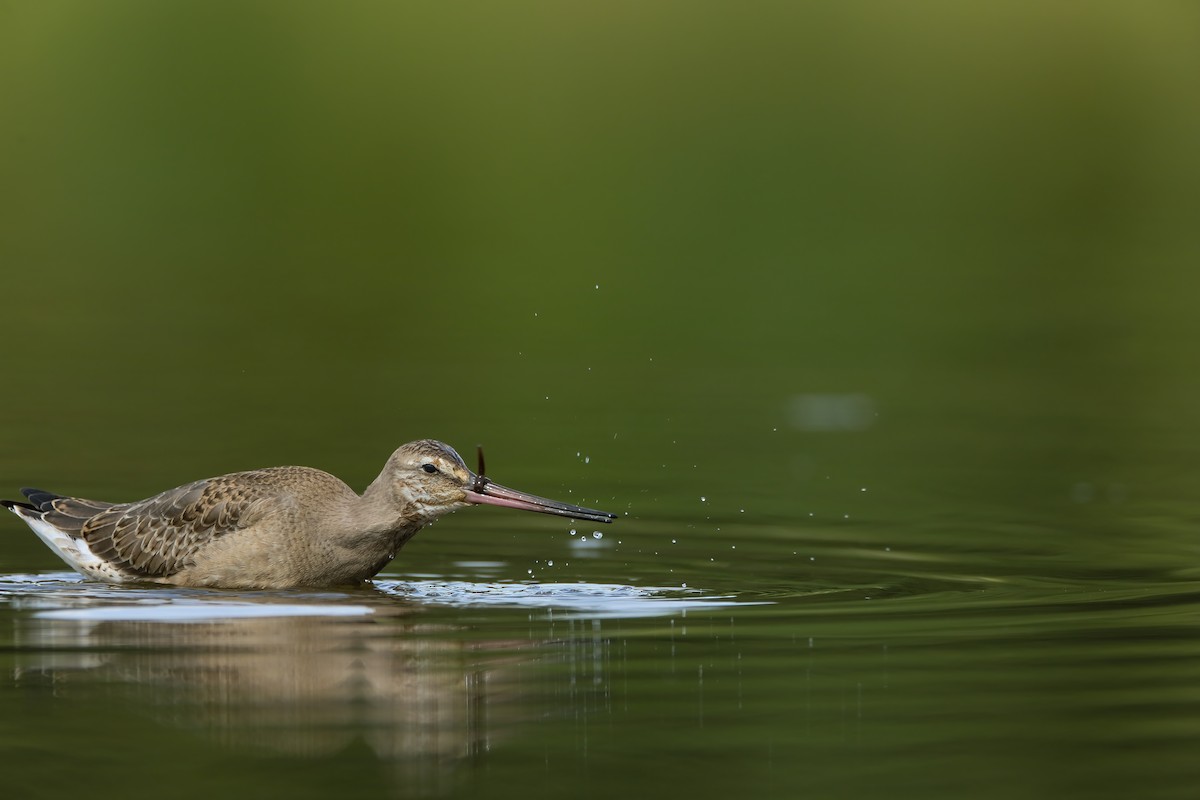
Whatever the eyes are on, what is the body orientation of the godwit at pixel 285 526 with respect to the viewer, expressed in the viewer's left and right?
facing to the right of the viewer
